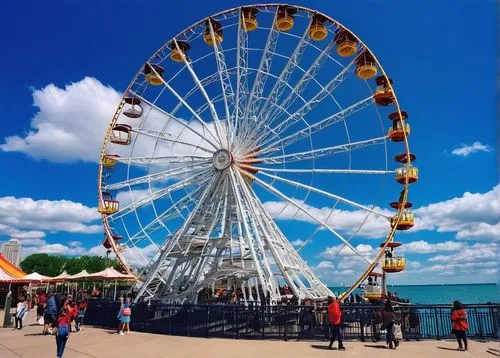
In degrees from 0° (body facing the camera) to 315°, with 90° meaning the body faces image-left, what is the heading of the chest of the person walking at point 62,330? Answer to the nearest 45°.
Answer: approximately 180°

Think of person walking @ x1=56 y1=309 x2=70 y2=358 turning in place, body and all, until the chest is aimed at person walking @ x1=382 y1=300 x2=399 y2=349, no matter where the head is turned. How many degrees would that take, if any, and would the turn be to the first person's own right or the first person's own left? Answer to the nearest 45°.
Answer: approximately 90° to the first person's own right

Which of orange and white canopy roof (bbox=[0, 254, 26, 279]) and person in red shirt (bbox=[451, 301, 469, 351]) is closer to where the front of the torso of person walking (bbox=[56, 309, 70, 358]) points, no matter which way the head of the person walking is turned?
the orange and white canopy roof

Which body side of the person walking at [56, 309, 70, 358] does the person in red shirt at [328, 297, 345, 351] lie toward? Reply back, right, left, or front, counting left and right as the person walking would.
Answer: right
